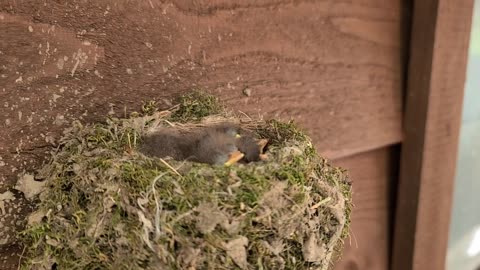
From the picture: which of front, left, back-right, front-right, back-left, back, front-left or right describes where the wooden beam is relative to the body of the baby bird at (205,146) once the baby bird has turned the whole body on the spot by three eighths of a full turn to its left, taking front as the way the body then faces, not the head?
right

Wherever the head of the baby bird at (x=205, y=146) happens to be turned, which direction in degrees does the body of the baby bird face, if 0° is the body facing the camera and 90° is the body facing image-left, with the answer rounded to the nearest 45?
approximately 270°
